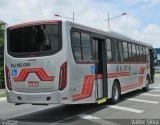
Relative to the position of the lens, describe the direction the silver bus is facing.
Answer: facing away from the viewer and to the right of the viewer
